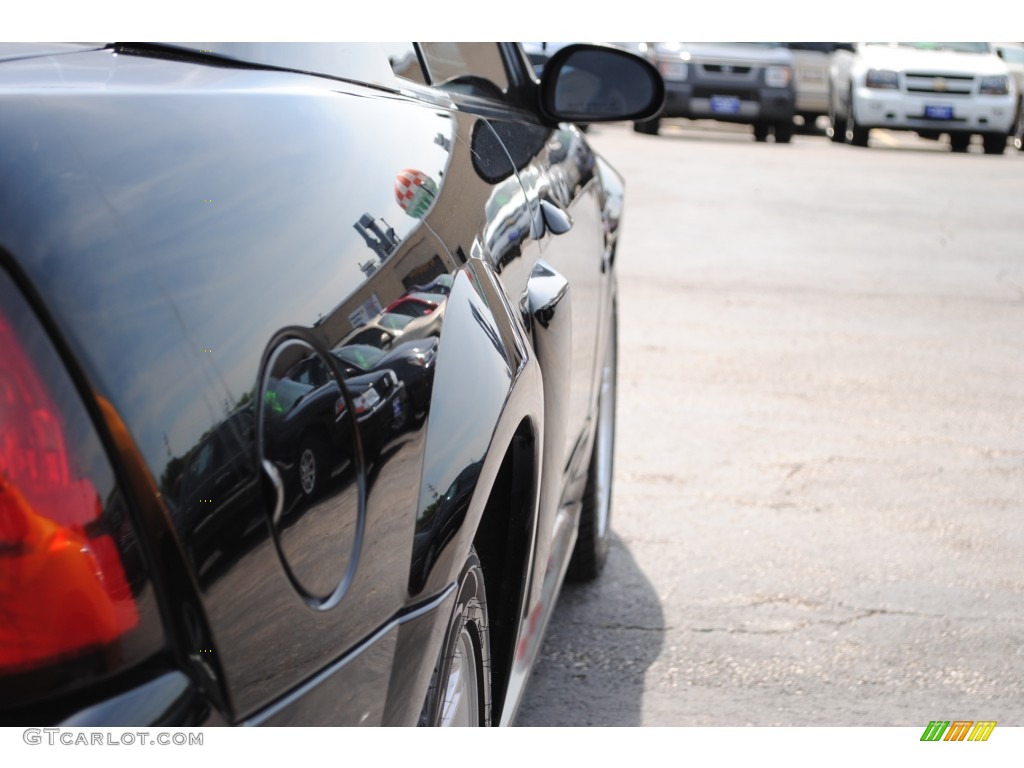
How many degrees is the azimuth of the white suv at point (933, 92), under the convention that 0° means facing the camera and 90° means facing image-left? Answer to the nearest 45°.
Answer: approximately 0°
